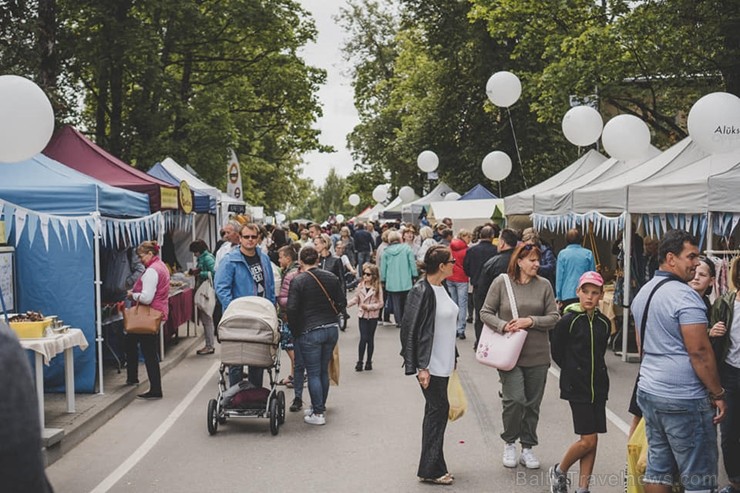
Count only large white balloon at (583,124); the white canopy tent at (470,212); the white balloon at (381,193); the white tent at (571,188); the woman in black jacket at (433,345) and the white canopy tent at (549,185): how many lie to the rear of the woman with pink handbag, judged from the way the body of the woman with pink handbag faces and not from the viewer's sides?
5

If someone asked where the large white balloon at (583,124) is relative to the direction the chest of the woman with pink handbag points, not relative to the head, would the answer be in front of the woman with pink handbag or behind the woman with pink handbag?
behind

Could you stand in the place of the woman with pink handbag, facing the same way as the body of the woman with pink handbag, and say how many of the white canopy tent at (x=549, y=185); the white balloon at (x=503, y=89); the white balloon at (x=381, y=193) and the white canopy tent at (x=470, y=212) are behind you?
4

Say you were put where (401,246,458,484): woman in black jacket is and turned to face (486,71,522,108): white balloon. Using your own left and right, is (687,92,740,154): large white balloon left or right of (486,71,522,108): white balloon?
right

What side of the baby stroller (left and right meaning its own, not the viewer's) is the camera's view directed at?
front

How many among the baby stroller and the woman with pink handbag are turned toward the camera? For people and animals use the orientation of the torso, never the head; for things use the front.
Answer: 2

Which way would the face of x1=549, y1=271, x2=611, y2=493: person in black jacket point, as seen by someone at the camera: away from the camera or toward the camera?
toward the camera

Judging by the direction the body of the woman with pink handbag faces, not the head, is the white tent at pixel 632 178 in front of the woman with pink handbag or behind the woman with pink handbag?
behind

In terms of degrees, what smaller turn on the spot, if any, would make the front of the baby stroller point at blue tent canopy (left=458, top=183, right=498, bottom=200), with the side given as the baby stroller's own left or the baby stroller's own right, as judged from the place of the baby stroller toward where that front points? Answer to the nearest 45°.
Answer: approximately 135° to the baby stroller's own left

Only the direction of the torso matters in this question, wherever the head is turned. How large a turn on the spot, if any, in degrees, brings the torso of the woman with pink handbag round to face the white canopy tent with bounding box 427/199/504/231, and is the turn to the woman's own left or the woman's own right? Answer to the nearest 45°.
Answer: approximately 180°

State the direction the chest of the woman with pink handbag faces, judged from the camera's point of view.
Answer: toward the camera

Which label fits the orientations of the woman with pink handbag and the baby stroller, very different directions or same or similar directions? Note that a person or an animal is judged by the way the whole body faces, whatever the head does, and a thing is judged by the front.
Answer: same or similar directions

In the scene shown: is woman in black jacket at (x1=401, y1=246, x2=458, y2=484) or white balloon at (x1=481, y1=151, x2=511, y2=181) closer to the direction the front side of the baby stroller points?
the woman in black jacket
